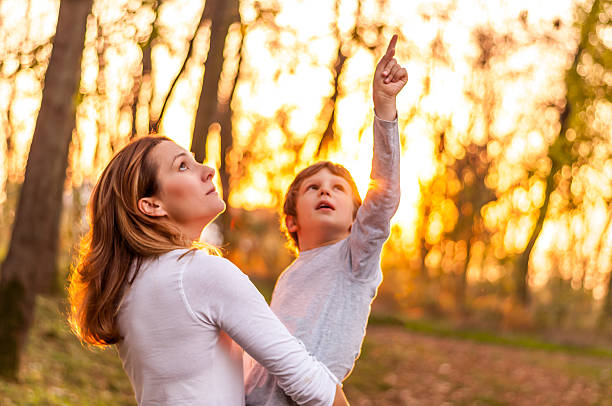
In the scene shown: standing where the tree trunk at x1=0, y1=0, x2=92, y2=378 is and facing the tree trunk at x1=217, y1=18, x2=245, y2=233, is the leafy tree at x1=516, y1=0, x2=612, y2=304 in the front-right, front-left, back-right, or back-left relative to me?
front-right

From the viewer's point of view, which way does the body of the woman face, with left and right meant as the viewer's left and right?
facing away from the viewer and to the right of the viewer

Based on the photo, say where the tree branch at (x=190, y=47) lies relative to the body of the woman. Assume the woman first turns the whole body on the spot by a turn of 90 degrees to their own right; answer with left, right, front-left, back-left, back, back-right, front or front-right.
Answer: back-left

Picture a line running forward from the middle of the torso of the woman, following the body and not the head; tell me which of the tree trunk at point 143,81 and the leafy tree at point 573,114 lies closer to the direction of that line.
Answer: the leafy tree

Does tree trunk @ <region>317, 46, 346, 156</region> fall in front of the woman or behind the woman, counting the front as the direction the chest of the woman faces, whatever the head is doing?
in front

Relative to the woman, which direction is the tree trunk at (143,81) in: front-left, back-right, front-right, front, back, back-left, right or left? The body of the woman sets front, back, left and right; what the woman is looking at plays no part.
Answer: front-left

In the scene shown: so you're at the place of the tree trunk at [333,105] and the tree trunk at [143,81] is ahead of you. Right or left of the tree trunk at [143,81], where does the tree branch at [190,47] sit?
left

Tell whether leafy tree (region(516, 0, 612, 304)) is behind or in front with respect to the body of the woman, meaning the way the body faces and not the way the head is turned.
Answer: in front

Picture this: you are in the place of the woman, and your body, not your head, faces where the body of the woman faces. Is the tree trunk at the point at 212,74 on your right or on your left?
on your left

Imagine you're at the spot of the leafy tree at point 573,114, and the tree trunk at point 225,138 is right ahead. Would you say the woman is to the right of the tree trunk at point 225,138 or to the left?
left
